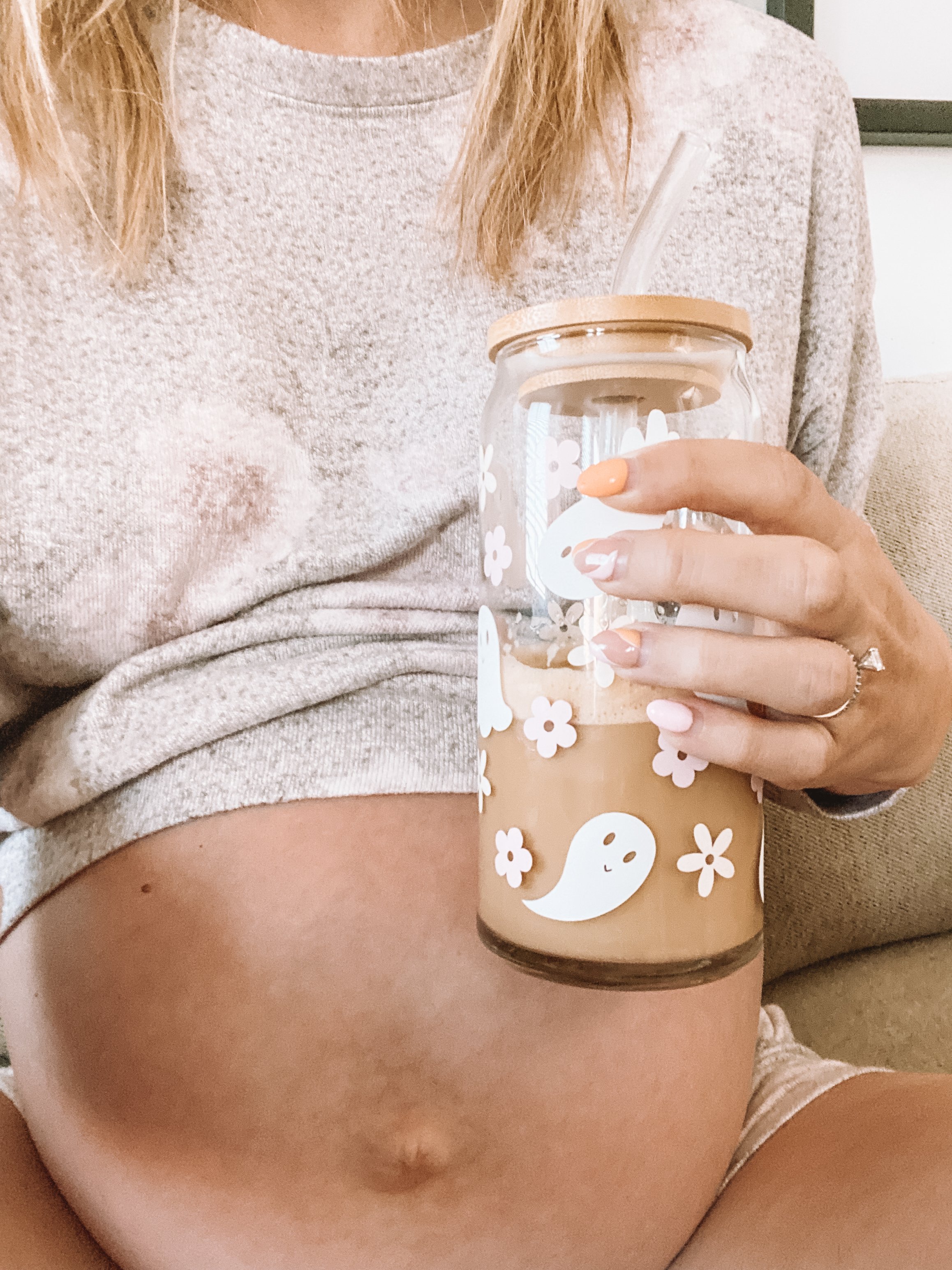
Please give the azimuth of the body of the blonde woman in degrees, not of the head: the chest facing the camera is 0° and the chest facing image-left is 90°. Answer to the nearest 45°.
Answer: approximately 0°
